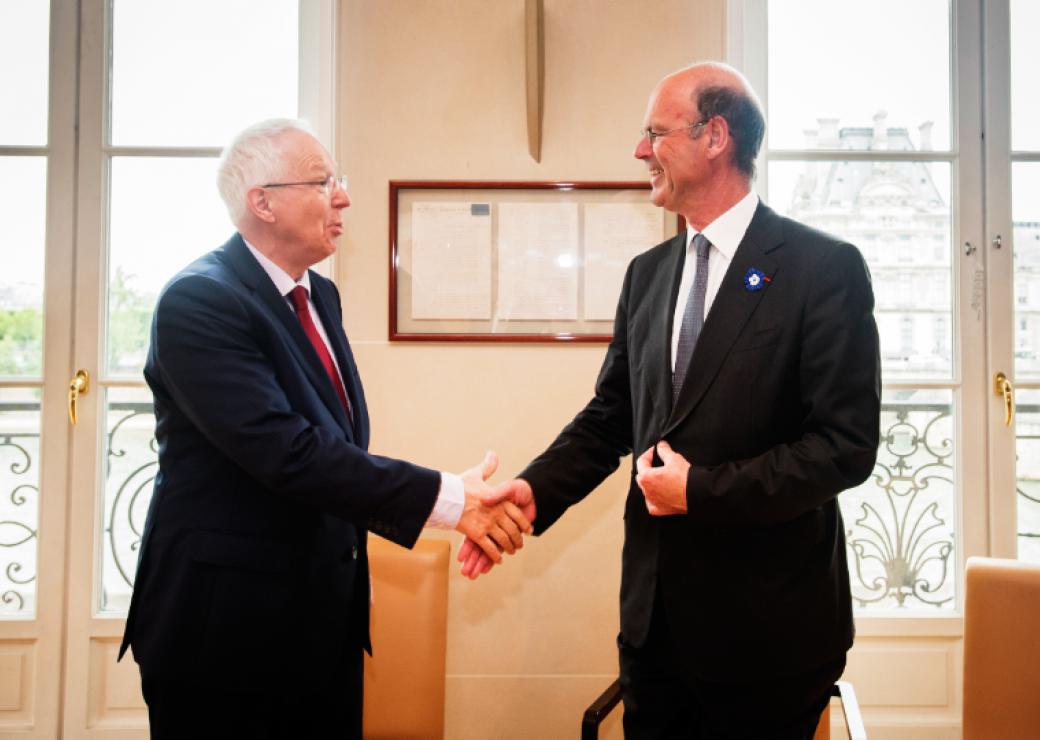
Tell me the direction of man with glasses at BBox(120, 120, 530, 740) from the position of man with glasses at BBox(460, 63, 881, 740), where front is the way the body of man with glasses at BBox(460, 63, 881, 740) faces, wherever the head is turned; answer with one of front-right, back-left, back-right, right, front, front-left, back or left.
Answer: front-right

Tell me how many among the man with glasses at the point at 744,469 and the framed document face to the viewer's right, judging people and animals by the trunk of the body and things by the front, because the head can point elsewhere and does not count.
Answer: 0

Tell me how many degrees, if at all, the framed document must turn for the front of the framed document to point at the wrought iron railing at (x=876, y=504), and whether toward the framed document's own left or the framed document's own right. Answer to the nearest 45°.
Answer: approximately 90° to the framed document's own left

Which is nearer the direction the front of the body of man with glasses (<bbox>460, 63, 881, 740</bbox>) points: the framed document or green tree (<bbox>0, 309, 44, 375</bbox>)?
the green tree

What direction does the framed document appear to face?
toward the camera

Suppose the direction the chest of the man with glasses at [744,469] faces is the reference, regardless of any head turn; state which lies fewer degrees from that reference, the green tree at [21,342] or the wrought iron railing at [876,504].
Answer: the green tree

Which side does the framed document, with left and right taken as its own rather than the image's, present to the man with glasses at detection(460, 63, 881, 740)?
front

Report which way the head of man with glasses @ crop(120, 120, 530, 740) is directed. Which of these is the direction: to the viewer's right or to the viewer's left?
to the viewer's right

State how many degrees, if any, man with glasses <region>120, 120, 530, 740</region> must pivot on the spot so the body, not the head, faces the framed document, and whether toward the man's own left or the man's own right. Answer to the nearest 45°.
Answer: approximately 90° to the man's own left

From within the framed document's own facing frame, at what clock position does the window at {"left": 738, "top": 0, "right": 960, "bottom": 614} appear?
The window is roughly at 9 o'clock from the framed document.

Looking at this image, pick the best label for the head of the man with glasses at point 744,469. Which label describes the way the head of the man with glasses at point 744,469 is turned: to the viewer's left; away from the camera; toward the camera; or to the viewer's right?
to the viewer's left
